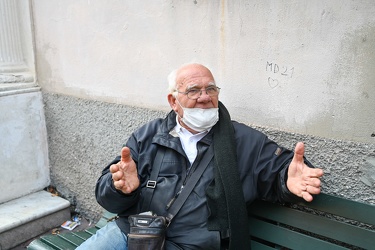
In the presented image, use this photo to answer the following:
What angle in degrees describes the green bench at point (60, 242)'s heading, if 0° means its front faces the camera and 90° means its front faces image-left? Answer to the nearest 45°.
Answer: approximately 45°

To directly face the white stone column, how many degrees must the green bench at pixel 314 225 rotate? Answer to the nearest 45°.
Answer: approximately 90° to its right

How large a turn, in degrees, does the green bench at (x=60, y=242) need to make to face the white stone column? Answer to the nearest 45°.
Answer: approximately 135° to its right

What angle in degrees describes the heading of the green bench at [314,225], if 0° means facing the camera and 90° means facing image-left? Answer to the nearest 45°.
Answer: approximately 45°
